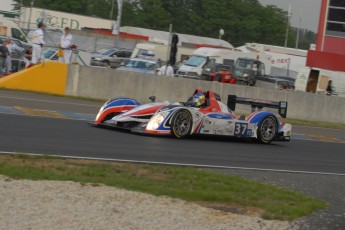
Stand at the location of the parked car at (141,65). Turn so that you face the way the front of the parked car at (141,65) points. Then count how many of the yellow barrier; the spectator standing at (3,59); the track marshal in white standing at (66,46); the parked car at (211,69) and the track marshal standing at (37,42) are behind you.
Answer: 1

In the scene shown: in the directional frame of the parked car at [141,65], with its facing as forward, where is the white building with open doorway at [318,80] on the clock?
The white building with open doorway is roughly at 7 o'clock from the parked car.

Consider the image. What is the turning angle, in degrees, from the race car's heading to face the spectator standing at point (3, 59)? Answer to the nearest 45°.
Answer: approximately 90° to its right

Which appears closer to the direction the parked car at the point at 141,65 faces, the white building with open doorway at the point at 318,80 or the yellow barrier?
the yellow barrier

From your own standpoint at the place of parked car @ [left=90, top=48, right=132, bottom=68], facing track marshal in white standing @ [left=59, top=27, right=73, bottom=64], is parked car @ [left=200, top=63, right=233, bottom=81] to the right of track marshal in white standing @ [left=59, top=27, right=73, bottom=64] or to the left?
left

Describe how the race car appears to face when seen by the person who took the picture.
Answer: facing the viewer and to the left of the viewer
